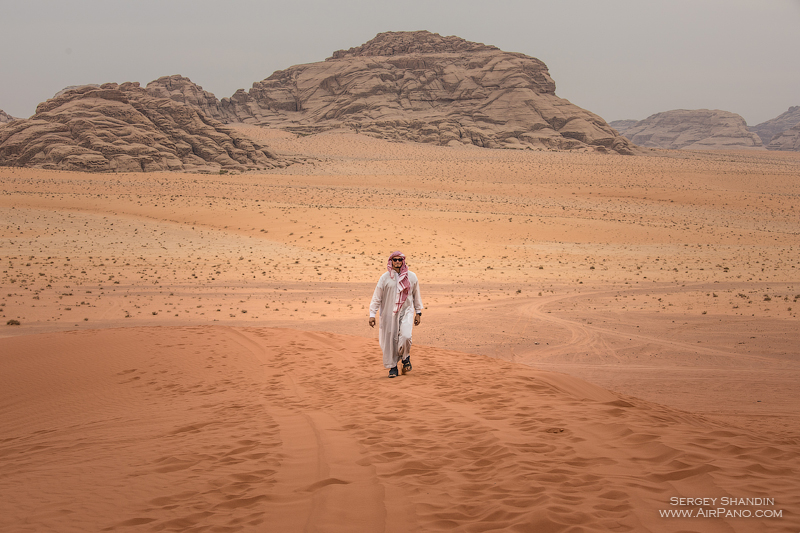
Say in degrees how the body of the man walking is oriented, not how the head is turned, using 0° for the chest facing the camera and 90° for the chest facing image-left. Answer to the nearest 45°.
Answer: approximately 0°
